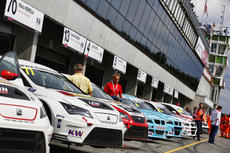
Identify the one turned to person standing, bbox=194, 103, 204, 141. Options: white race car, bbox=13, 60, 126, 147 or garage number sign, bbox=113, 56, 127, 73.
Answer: the garage number sign

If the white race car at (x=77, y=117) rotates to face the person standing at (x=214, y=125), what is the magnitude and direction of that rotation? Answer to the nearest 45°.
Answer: approximately 90° to its left

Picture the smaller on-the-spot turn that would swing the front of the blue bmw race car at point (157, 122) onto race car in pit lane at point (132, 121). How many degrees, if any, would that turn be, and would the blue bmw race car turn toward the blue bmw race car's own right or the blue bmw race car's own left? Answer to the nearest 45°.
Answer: approximately 45° to the blue bmw race car's own right

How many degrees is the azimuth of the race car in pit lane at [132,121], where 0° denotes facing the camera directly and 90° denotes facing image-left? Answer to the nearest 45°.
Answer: approximately 315°

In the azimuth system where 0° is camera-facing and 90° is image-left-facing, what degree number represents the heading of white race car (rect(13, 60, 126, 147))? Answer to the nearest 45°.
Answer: approximately 315°

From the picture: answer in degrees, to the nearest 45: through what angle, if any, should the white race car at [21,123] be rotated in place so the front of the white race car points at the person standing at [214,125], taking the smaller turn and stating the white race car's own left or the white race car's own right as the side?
approximately 90° to the white race car's own left

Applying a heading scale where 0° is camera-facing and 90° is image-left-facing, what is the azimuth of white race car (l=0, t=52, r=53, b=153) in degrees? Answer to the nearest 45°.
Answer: approximately 315°

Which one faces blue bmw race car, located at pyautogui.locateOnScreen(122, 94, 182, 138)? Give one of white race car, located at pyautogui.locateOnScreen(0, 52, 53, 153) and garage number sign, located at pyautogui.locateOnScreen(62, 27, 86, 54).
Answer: the garage number sign

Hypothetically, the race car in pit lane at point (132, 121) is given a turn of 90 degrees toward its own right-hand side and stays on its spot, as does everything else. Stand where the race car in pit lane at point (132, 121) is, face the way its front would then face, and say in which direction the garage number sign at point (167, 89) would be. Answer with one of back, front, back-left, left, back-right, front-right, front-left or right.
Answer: back-right
